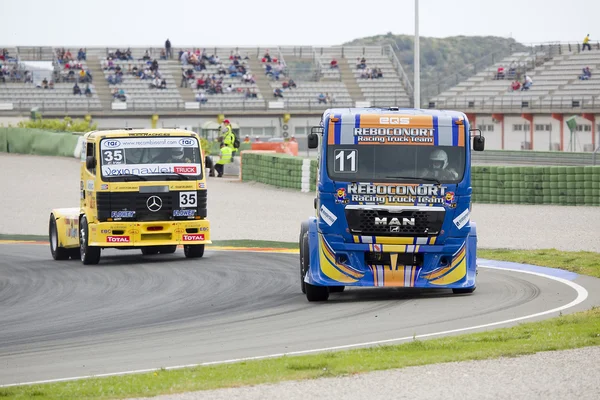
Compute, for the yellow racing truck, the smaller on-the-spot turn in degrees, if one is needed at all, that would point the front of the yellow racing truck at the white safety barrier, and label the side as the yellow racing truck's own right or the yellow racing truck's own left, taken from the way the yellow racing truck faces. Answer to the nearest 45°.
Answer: approximately 180°

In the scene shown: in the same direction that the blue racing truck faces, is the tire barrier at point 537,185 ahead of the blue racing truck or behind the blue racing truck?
behind

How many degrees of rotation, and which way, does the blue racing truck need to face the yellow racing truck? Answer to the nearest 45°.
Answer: approximately 135° to its right

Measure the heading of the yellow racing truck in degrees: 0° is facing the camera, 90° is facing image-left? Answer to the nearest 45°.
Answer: approximately 0°

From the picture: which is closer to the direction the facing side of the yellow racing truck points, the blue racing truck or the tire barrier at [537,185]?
the blue racing truck

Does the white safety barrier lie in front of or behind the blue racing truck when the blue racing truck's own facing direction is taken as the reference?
behind

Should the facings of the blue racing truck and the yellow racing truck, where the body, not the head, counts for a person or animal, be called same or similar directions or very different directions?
same or similar directions

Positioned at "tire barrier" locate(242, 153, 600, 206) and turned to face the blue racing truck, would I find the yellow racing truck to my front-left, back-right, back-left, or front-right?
front-right

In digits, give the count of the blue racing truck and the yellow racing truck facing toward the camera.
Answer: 2

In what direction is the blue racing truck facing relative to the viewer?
toward the camera

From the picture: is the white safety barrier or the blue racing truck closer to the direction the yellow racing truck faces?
the blue racing truck

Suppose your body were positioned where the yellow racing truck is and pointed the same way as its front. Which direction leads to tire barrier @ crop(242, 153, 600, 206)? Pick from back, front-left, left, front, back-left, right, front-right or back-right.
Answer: back-left
